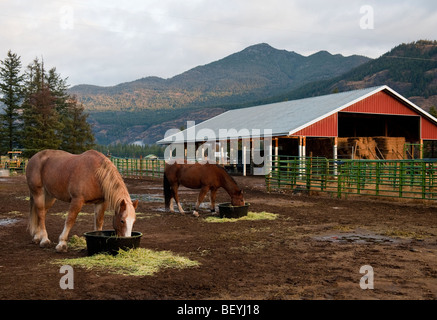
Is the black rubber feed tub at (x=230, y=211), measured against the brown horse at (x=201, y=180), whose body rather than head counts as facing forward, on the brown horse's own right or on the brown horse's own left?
on the brown horse's own right

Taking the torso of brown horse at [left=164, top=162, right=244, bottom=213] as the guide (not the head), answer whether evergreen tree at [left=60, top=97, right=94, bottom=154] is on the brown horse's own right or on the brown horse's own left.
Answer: on the brown horse's own left

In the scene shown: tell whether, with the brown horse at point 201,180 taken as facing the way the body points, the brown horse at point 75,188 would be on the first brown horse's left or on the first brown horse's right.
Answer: on the first brown horse's right

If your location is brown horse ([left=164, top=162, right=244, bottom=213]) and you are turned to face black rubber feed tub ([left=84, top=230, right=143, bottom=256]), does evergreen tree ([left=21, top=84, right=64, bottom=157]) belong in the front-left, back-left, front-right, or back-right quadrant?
back-right

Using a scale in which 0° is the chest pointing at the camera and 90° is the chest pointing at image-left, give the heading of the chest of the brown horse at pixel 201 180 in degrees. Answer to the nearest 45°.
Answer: approximately 270°

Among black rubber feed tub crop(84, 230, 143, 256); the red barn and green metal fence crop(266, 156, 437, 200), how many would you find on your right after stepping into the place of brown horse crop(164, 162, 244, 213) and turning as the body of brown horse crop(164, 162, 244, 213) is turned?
1

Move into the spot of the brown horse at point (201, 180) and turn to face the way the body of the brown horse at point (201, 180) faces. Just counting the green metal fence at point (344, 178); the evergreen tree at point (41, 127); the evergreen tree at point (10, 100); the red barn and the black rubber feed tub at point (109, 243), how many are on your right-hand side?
1

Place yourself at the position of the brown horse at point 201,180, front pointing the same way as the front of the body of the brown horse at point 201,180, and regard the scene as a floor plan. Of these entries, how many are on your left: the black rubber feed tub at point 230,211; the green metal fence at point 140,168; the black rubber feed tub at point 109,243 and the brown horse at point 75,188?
1

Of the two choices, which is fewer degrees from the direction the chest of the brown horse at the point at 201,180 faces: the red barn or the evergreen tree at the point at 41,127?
the red barn

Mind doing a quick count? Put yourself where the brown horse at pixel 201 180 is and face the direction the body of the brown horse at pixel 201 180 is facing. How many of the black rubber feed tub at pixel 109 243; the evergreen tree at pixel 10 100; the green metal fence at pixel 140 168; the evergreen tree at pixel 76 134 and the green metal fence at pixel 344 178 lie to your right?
1

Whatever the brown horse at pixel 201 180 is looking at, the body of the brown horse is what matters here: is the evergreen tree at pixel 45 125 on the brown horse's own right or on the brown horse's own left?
on the brown horse's own left

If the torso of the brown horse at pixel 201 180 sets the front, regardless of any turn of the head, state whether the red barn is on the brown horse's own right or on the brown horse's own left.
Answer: on the brown horse's own left

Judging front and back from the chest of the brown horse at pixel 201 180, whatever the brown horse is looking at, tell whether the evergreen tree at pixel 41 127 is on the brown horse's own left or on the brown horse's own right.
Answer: on the brown horse's own left
